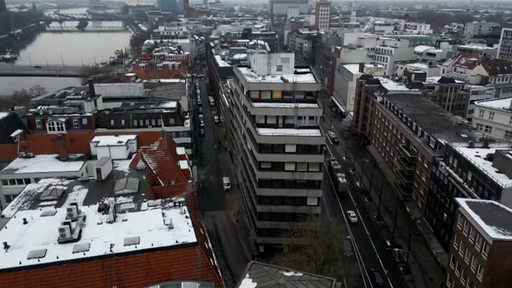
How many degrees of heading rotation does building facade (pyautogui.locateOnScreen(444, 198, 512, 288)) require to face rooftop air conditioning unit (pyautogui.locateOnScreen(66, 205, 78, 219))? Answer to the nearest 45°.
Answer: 0° — it already faces it

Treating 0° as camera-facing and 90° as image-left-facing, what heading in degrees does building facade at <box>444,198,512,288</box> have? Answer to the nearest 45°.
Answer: approximately 45°
